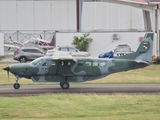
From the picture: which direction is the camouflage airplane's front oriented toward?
to the viewer's left
